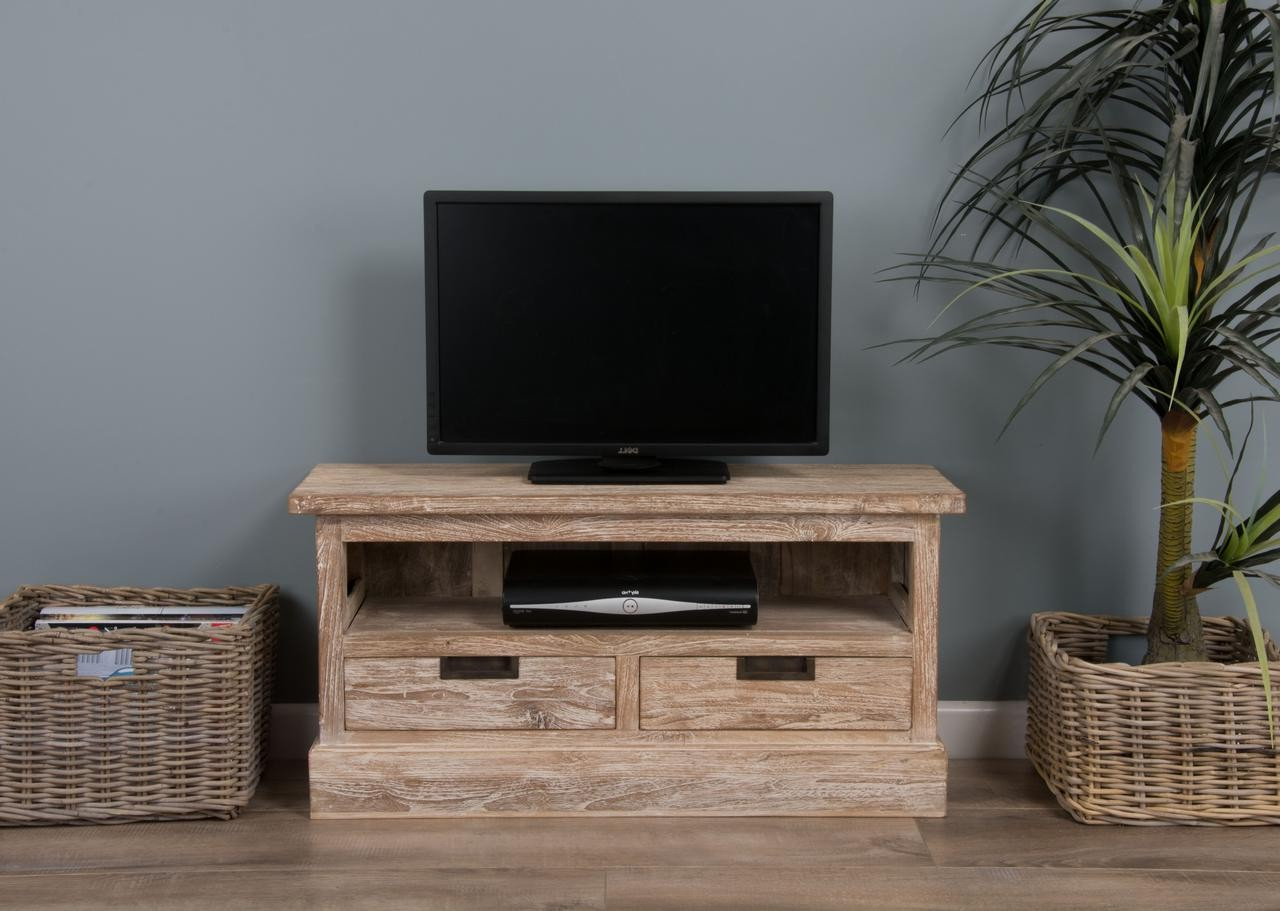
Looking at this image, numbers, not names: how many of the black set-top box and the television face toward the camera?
2

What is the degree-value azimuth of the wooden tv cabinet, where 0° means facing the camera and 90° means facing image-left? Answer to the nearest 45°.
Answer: approximately 0°

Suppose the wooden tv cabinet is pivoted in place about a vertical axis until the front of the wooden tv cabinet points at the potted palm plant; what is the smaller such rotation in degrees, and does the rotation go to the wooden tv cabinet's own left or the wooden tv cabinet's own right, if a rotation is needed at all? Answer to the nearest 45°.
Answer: approximately 90° to the wooden tv cabinet's own left

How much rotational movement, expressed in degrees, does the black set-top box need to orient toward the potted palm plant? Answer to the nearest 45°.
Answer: approximately 90° to its left

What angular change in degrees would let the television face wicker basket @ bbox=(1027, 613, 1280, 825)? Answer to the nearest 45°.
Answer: approximately 90° to its left

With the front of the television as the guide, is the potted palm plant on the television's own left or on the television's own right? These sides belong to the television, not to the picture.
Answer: on the television's own left

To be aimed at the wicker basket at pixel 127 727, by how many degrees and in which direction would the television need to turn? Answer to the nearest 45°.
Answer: approximately 90° to its right

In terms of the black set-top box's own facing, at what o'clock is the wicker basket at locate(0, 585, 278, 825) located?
The wicker basket is roughly at 3 o'clock from the black set-top box.
